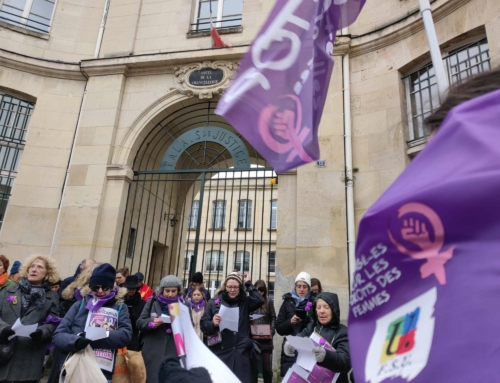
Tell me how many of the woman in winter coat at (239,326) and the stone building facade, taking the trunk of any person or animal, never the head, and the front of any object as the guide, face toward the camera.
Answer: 2

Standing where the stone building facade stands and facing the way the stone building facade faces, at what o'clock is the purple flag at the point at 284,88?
The purple flag is roughly at 11 o'clock from the stone building facade.

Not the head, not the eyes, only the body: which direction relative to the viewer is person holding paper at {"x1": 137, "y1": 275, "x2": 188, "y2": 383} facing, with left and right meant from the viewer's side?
facing the viewer and to the right of the viewer

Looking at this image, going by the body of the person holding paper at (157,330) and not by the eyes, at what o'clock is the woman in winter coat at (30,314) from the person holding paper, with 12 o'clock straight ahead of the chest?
The woman in winter coat is roughly at 2 o'clock from the person holding paper.

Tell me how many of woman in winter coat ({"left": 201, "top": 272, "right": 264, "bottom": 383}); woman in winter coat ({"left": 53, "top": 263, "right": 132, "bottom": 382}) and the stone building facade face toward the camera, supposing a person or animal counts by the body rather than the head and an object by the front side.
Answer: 3

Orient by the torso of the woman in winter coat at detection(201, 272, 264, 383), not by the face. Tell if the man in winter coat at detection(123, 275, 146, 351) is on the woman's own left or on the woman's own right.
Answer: on the woman's own right

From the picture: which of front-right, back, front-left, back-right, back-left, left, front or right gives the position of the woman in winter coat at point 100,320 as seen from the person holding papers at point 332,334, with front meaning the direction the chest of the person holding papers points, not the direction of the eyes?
front-right
